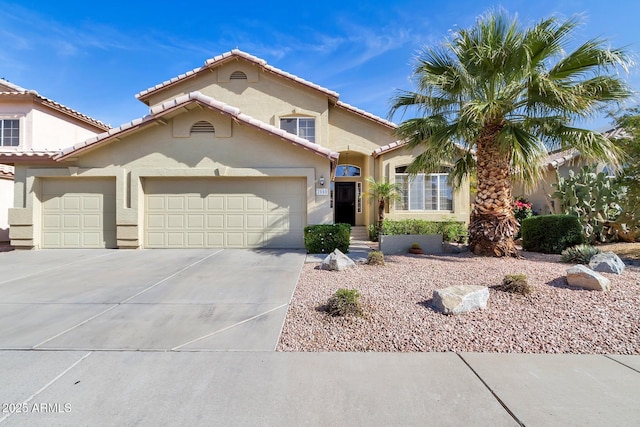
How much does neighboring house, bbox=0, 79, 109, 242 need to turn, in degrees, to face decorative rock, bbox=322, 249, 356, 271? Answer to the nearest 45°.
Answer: approximately 45° to its left

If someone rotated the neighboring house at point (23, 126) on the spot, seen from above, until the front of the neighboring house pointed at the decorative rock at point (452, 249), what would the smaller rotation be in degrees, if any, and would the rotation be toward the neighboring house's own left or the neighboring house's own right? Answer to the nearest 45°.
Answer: approximately 45° to the neighboring house's own left

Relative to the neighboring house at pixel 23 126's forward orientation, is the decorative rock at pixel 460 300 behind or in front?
in front

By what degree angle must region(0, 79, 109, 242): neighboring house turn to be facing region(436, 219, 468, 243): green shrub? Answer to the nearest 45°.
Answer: approximately 45° to its left

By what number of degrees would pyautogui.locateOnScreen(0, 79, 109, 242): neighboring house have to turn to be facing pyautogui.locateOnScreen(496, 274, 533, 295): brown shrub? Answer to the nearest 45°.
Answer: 0° — it already faces it

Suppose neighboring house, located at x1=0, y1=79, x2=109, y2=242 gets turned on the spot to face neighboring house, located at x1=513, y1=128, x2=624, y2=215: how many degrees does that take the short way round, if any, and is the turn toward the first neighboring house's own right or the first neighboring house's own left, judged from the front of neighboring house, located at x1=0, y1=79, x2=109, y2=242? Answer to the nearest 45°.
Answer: approximately 45° to the first neighboring house's own left

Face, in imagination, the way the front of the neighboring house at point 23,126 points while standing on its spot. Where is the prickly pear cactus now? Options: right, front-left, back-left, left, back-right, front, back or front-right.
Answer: front-left

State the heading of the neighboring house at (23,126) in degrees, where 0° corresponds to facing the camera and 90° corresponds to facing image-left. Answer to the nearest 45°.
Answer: approximately 0°
